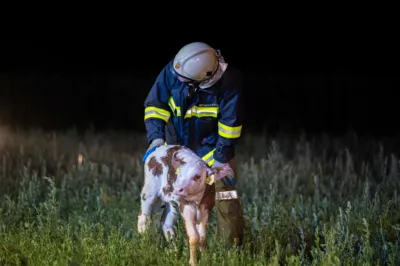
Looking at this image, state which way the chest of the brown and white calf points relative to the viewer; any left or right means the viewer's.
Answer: facing the viewer and to the right of the viewer
